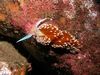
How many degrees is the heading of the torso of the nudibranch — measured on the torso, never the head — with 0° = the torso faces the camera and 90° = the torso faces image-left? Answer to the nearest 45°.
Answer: approximately 90°
